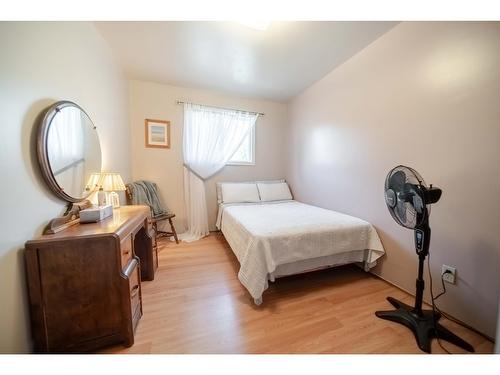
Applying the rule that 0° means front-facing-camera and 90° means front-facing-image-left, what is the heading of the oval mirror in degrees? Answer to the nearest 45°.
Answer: approximately 315°

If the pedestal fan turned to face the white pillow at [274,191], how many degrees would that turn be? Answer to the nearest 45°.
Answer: approximately 90° to its right

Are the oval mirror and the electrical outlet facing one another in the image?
yes

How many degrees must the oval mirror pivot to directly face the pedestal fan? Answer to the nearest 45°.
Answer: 0° — it already faces it
